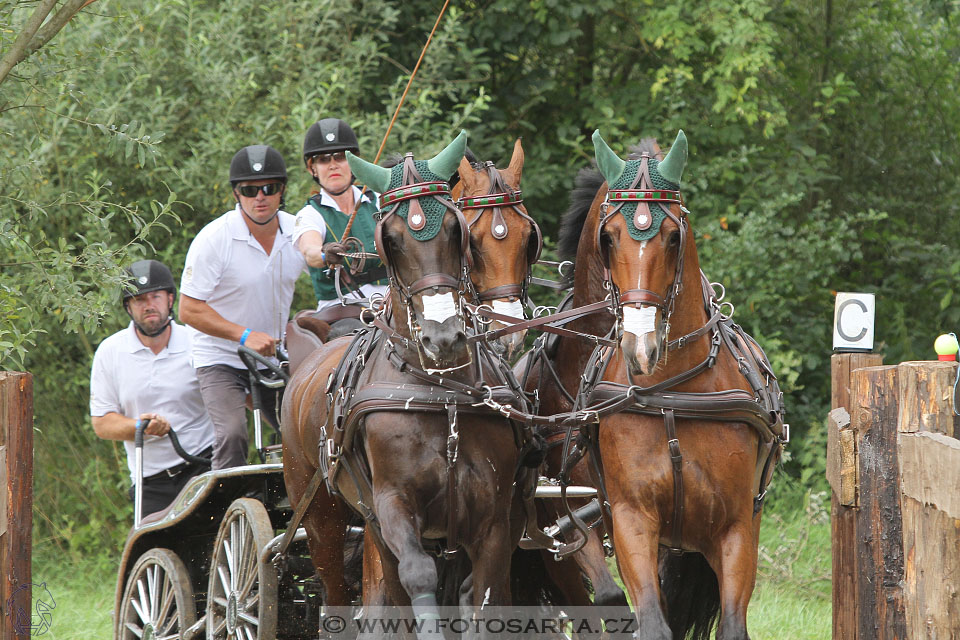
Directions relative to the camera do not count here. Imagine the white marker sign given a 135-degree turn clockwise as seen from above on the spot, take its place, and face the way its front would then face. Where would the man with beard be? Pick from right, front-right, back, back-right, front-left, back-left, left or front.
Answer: front-left

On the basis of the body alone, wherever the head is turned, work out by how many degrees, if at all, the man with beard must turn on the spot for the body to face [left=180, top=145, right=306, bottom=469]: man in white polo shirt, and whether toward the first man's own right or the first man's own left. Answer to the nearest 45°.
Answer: approximately 45° to the first man's own left

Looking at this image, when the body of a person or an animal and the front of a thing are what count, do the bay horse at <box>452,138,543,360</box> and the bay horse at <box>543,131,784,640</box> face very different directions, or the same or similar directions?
same or similar directions

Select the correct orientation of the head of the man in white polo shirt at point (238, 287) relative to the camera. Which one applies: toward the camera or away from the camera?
toward the camera

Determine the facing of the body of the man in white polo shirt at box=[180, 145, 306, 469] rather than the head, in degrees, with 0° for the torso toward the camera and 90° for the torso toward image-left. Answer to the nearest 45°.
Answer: approximately 315°

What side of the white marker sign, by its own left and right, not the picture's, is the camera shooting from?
front

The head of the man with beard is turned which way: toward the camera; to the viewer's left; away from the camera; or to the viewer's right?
toward the camera

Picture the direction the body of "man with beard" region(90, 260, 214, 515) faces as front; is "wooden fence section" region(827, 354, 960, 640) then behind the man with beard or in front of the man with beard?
in front

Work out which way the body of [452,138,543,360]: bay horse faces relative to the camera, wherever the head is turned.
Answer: toward the camera

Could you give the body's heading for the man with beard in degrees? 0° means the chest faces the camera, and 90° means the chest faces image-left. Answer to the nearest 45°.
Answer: approximately 0°

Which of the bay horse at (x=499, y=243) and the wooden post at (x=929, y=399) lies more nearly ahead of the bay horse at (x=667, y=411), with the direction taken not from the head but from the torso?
the wooden post

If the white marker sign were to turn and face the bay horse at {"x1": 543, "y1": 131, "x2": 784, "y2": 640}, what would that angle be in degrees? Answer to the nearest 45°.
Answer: approximately 45° to its right

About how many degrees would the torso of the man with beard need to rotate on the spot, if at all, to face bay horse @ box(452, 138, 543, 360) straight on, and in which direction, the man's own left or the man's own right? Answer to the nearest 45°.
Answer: approximately 45° to the man's own left

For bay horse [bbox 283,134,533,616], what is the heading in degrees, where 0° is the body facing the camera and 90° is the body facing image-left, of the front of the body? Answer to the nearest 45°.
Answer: approximately 315°
